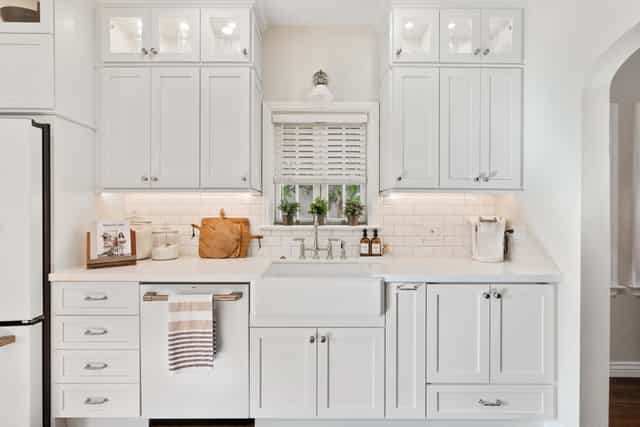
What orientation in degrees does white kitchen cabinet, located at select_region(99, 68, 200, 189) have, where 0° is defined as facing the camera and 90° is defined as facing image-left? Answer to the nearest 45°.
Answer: approximately 0°

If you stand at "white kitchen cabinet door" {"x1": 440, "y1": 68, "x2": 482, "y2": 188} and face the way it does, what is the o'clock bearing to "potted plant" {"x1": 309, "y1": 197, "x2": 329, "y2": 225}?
The potted plant is roughly at 3 o'clock from the white kitchen cabinet door.

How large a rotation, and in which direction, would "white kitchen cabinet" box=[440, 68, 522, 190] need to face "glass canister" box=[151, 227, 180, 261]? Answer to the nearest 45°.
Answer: approximately 90° to its right

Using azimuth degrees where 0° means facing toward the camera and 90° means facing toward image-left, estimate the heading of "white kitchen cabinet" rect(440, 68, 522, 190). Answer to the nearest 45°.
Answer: approximately 0°

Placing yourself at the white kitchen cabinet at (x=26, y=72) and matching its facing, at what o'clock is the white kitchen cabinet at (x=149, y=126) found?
the white kitchen cabinet at (x=149, y=126) is roughly at 9 o'clock from the white kitchen cabinet at (x=26, y=72).

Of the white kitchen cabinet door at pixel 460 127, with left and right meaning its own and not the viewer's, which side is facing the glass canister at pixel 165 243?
right

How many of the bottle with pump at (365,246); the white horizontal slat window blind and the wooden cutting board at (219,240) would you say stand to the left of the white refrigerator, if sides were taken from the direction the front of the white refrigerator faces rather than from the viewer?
3
